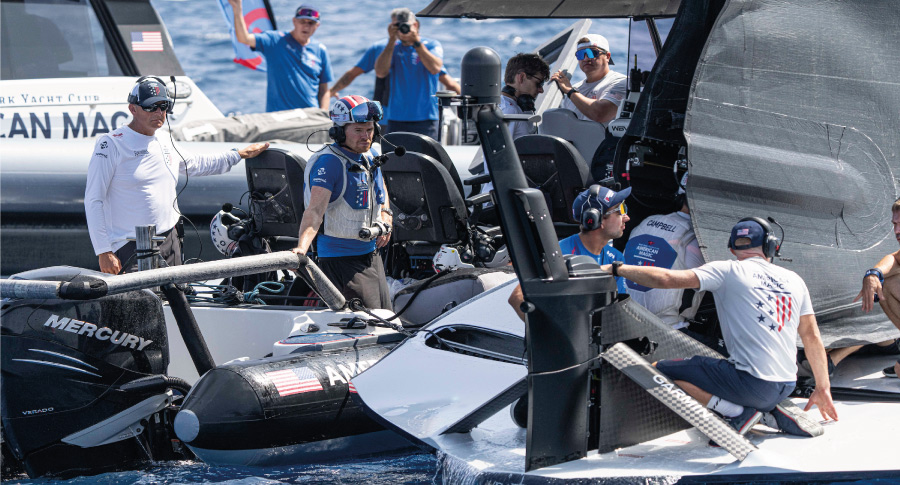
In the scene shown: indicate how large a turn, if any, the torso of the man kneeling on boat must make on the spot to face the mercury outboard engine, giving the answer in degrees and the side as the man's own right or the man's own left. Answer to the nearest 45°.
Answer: approximately 45° to the man's own left

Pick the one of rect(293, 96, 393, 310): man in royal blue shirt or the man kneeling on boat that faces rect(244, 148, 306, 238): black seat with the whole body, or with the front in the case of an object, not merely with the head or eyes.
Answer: the man kneeling on boat

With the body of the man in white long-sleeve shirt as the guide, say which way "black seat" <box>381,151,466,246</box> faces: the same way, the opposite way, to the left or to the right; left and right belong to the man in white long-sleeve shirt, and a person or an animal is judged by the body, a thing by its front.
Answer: to the left

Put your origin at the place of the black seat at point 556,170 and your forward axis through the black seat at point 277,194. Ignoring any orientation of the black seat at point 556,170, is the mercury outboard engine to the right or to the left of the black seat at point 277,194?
left

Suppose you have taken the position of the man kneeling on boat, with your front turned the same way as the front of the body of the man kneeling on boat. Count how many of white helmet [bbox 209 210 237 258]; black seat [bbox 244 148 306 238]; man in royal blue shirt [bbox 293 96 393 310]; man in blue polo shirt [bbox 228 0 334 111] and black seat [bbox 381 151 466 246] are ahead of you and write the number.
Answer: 5

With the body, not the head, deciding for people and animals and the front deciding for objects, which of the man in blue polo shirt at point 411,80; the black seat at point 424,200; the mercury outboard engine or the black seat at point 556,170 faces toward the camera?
the man in blue polo shirt

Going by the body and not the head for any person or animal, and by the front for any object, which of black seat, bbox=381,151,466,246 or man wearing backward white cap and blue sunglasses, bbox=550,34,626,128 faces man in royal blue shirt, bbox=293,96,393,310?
the man wearing backward white cap and blue sunglasses

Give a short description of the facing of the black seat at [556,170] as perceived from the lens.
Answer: facing away from the viewer and to the right of the viewer

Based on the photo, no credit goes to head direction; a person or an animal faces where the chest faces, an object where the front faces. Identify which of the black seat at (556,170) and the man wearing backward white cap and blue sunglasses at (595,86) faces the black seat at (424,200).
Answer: the man wearing backward white cap and blue sunglasses

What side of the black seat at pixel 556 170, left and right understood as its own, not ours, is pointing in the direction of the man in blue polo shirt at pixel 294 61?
left

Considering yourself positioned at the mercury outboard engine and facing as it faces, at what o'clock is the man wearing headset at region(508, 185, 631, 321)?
The man wearing headset is roughly at 1 o'clock from the mercury outboard engine.

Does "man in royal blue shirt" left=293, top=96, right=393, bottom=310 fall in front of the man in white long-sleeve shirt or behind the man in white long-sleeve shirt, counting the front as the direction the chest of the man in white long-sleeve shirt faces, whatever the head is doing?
in front

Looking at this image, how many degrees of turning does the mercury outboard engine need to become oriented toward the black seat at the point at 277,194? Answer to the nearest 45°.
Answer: approximately 45° to its left
